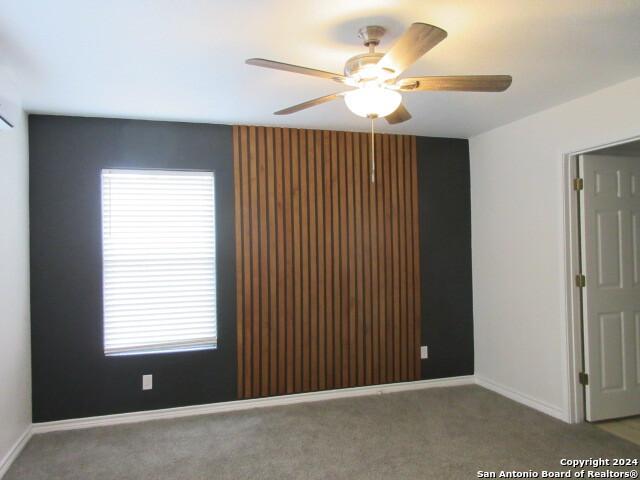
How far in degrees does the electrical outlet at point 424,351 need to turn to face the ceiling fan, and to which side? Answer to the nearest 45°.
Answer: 0° — it already faces it

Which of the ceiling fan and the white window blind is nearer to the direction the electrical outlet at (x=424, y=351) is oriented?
the ceiling fan

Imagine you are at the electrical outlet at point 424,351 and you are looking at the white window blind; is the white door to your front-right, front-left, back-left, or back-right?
back-left

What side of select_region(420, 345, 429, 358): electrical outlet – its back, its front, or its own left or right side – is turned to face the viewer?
front

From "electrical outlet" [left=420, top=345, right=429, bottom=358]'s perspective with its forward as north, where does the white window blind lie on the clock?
The white window blind is roughly at 2 o'clock from the electrical outlet.

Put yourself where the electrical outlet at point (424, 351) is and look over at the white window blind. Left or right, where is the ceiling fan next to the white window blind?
left
